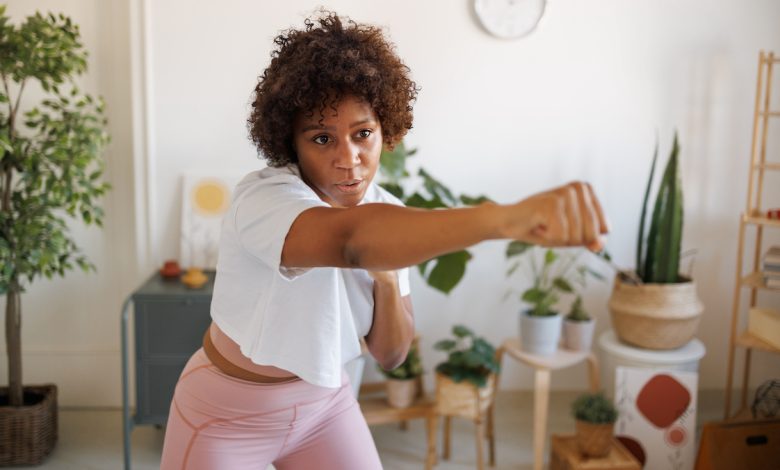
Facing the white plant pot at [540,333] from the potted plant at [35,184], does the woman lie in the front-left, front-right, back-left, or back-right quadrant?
front-right

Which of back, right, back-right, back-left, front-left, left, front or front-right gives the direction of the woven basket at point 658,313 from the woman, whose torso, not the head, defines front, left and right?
left

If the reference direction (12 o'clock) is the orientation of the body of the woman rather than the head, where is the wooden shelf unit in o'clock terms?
The wooden shelf unit is roughly at 9 o'clock from the woman.

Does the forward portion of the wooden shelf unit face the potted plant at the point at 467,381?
yes

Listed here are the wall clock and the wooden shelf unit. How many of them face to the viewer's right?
0

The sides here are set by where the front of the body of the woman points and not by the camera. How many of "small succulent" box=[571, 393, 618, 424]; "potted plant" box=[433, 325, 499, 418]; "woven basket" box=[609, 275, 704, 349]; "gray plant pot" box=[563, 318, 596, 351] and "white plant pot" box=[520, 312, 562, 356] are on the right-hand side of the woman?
0

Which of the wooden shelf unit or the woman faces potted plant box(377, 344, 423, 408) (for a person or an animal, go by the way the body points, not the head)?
the wooden shelf unit

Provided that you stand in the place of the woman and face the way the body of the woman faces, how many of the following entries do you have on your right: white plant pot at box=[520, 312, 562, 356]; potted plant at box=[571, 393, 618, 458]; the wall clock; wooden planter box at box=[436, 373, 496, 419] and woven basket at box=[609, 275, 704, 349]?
0

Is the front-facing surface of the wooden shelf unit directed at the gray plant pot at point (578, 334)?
yes

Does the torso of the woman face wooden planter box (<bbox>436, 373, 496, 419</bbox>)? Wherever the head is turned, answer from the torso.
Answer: no

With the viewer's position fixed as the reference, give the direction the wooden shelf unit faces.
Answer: facing the viewer and to the left of the viewer

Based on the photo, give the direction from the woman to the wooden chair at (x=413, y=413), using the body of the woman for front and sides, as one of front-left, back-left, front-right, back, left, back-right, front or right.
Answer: back-left

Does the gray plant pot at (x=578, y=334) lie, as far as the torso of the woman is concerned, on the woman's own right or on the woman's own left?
on the woman's own left

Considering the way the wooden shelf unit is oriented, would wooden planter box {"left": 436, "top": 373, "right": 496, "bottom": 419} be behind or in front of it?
in front

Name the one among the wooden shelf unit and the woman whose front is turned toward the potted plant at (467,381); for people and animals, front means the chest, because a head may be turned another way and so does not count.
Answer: the wooden shelf unit

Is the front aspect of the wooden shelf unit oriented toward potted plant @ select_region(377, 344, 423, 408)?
yes

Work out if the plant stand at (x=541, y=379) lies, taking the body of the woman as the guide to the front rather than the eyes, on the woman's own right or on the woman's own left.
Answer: on the woman's own left

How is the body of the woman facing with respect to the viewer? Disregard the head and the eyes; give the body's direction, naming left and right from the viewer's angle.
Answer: facing the viewer and to the right of the viewer

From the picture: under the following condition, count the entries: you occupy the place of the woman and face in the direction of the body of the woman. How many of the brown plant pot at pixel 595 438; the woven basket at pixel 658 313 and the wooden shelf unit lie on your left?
3

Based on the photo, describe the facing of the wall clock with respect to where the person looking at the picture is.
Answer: facing the viewer
